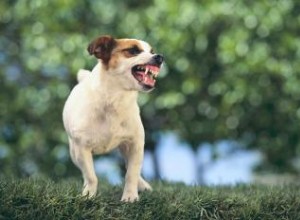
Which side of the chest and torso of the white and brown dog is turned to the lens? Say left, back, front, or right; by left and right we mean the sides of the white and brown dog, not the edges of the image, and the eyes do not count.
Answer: front
